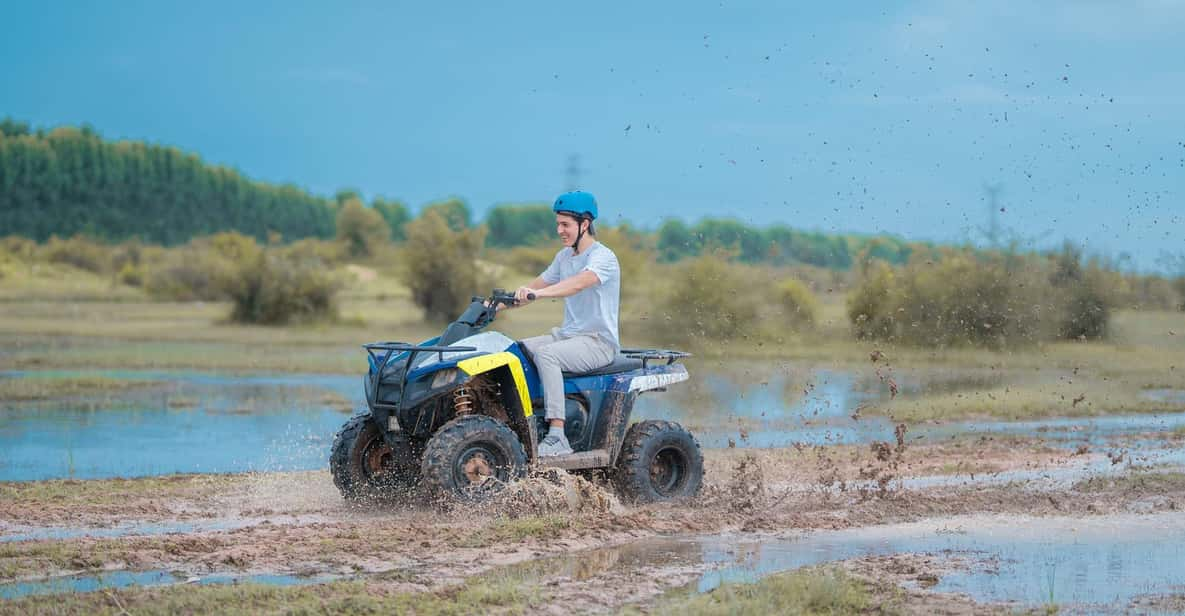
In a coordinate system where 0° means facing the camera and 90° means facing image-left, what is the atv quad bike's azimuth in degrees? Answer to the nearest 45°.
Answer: approximately 45°

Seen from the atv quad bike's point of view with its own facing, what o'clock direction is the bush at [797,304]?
The bush is roughly at 5 o'clock from the atv quad bike.

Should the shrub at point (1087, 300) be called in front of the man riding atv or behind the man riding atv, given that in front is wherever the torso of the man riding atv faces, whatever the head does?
behind

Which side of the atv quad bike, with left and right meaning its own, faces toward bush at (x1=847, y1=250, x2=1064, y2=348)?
back

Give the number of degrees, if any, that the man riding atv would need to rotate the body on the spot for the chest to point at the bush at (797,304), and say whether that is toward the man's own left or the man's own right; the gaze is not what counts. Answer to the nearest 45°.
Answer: approximately 135° to the man's own right

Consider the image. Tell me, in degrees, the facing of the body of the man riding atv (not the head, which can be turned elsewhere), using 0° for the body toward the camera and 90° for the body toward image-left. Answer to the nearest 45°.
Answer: approximately 45°
